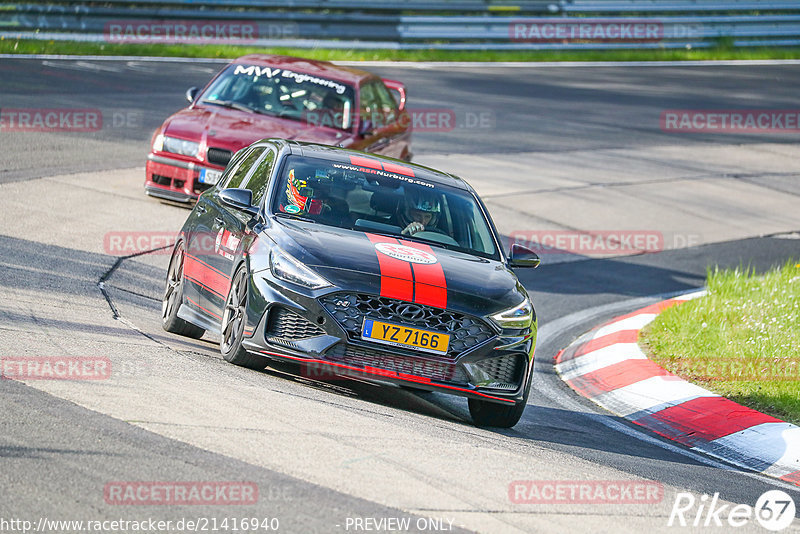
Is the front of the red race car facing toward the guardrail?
no

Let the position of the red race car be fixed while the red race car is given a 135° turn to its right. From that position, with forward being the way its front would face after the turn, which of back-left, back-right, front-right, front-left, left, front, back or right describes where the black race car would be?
back

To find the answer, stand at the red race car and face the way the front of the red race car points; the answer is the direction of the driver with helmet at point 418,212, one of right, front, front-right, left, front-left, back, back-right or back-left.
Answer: front-left

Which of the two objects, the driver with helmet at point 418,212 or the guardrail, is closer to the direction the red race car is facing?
the driver with helmet

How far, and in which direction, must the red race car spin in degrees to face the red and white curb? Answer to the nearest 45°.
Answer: approximately 90° to its left

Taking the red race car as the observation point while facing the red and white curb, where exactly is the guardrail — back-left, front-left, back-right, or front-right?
back-left

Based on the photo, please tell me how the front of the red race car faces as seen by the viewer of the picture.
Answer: facing the viewer and to the left of the viewer

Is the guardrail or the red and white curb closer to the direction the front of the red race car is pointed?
the red and white curb
